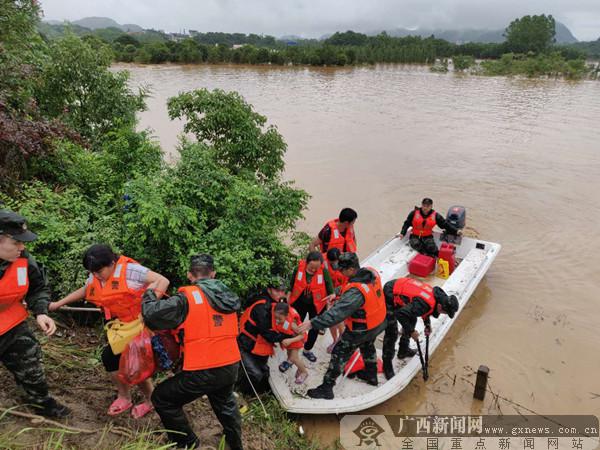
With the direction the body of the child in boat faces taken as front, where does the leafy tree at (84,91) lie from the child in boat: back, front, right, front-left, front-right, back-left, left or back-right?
right

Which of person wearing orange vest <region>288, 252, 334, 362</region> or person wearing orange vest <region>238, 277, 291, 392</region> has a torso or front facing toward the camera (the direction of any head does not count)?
person wearing orange vest <region>288, 252, 334, 362</region>

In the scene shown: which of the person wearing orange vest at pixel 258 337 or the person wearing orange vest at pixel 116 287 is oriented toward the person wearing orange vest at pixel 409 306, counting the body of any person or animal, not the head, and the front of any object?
the person wearing orange vest at pixel 258 337

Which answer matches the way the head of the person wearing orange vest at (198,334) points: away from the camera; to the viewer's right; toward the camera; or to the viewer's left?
away from the camera

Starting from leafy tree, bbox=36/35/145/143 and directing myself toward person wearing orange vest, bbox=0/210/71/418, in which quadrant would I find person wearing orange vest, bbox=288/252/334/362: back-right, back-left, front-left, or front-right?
front-left

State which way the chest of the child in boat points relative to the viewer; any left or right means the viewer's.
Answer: facing the viewer and to the left of the viewer

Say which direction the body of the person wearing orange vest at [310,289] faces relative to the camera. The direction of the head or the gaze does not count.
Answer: toward the camera

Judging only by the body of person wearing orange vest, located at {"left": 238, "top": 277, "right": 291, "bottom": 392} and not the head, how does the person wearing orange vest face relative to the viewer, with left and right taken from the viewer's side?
facing to the right of the viewer

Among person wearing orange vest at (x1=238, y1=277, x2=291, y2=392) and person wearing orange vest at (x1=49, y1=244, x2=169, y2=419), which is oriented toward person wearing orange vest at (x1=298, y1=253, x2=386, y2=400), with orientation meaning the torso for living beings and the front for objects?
person wearing orange vest at (x1=238, y1=277, x2=291, y2=392)

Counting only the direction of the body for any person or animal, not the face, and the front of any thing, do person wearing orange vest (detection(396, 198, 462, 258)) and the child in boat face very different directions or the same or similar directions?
same or similar directions

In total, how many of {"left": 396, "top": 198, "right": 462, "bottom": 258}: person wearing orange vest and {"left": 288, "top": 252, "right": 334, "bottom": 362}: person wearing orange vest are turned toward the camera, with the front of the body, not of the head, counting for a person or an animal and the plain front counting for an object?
2

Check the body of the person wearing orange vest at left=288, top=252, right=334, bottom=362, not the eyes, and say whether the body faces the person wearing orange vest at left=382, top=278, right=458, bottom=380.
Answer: no

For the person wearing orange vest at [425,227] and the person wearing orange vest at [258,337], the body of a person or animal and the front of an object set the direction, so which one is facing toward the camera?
the person wearing orange vest at [425,227]
